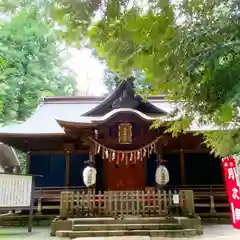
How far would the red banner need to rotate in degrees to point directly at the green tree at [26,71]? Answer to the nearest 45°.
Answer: approximately 135° to its right

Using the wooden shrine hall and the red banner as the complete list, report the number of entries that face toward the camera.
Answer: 2

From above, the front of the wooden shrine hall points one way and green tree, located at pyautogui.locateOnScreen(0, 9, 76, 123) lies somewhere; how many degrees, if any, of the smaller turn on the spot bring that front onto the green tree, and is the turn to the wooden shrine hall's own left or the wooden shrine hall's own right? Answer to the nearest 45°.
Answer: approximately 135° to the wooden shrine hall's own right

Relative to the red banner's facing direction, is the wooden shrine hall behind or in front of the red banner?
behind

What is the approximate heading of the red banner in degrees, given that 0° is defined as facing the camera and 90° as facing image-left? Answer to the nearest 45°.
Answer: approximately 0°

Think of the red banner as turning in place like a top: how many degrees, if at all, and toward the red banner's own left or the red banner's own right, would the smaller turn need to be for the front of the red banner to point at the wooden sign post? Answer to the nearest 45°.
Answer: approximately 90° to the red banner's own right
